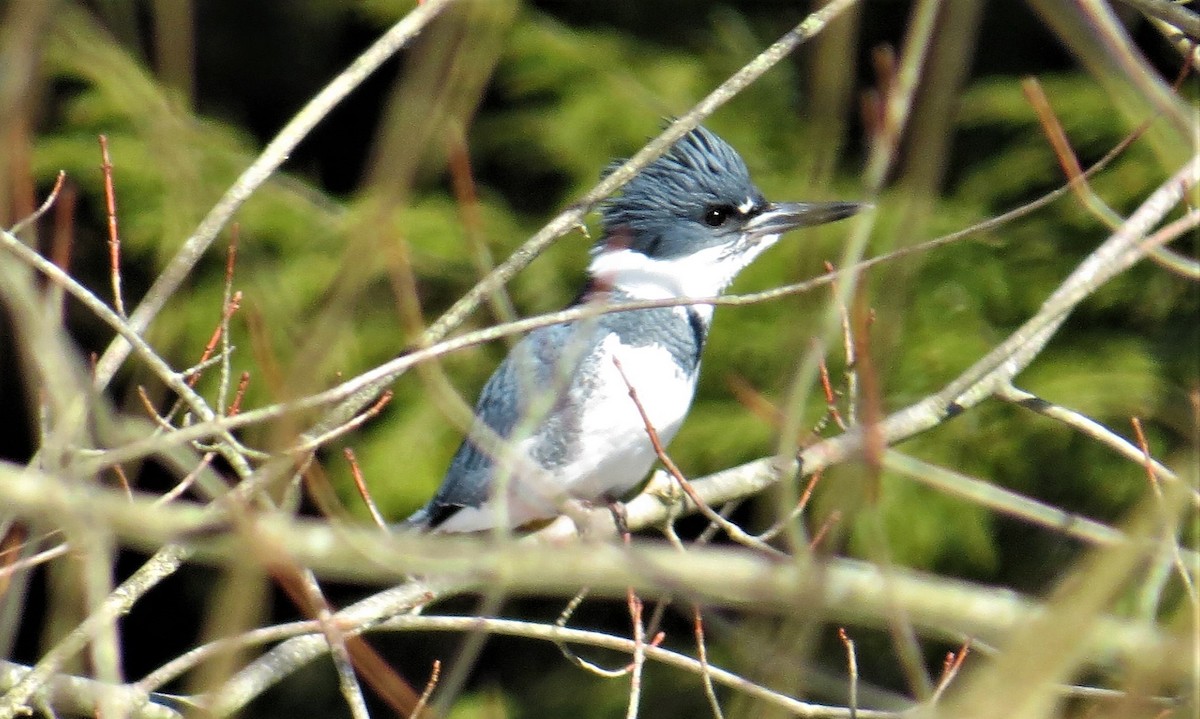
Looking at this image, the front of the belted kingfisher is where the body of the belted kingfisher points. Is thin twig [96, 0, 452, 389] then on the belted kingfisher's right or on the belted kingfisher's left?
on the belted kingfisher's right

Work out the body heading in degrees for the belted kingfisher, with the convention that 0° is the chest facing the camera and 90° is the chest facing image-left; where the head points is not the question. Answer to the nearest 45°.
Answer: approximately 270°

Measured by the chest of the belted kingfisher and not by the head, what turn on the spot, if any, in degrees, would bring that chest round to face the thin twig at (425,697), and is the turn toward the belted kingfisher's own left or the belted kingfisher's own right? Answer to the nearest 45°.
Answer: approximately 90° to the belted kingfisher's own right

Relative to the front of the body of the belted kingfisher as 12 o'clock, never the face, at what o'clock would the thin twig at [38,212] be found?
The thin twig is roughly at 4 o'clock from the belted kingfisher.
